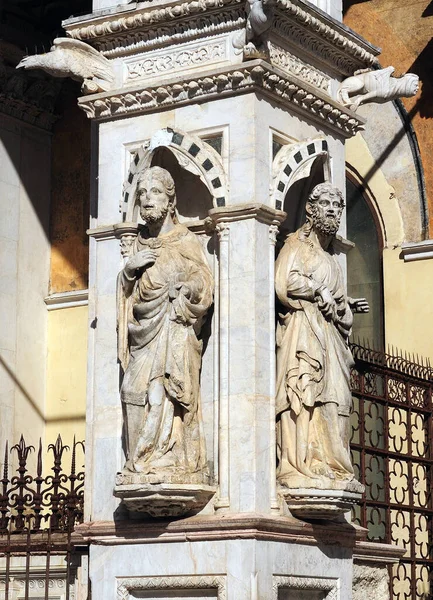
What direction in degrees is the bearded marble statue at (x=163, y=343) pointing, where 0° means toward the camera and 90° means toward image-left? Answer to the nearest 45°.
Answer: approximately 45°

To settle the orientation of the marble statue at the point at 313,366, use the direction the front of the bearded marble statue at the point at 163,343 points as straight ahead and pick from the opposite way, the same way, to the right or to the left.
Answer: to the left

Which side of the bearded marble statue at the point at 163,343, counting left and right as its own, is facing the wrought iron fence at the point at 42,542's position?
right

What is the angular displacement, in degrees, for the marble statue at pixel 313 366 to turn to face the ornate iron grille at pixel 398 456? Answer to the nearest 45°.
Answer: approximately 135° to its left

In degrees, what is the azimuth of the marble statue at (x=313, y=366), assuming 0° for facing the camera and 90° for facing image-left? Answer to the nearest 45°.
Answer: approximately 315°

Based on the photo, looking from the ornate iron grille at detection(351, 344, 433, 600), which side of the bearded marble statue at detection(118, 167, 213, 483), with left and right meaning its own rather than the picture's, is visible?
back

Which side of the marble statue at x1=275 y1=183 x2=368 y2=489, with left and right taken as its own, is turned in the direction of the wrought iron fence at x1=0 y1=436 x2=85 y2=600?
back

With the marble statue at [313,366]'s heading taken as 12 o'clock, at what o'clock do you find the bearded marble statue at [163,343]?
The bearded marble statue is roughly at 4 o'clock from the marble statue.

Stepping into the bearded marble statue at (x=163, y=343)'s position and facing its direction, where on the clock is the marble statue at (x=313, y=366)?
The marble statue is roughly at 7 o'clock from the bearded marble statue.
